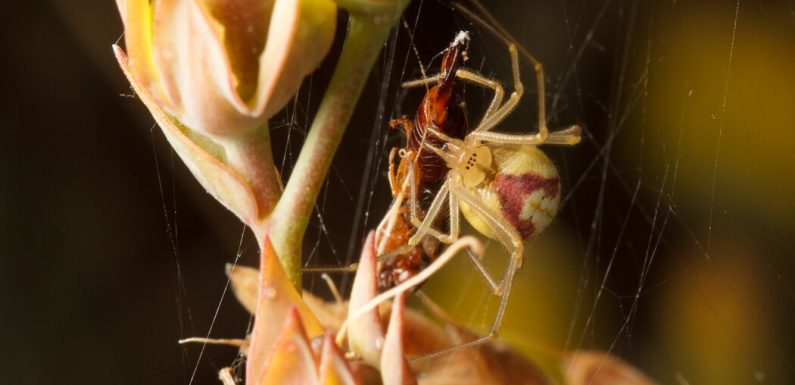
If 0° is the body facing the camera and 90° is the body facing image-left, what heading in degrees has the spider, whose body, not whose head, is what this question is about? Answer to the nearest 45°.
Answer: approximately 90°
